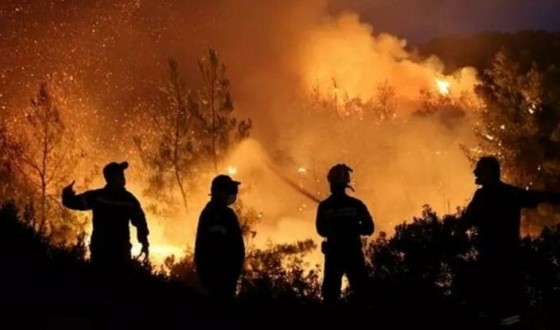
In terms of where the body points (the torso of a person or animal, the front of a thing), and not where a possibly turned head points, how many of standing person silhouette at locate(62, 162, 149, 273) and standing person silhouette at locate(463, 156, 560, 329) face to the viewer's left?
1

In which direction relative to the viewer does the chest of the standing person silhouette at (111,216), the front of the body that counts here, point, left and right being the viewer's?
facing away from the viewer and to the right of the viewer

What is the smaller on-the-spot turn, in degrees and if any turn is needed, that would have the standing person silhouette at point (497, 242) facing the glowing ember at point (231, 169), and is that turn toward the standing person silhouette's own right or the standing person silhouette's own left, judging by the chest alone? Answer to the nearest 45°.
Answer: approximately 45° to the standing person silhouette's own right

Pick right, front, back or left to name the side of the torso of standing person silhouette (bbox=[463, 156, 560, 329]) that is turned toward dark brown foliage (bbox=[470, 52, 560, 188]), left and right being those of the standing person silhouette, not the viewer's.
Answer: right

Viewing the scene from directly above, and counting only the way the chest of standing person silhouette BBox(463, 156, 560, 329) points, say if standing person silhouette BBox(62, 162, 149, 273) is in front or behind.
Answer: in front
